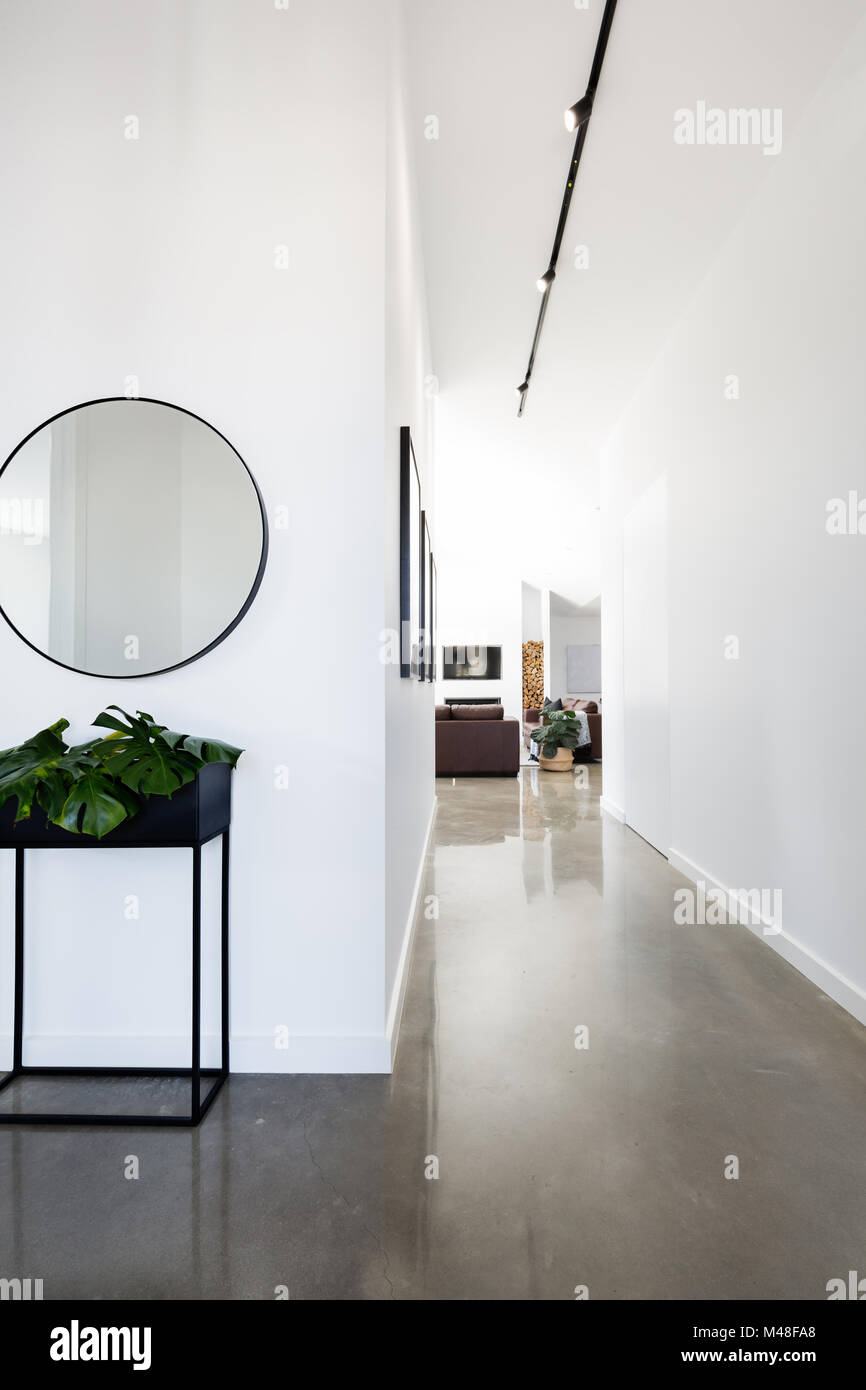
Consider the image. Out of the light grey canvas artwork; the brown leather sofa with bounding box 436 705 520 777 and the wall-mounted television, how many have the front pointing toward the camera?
2

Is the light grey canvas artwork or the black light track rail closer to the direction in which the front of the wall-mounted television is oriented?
the black light track rail

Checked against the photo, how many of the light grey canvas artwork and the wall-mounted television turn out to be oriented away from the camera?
0

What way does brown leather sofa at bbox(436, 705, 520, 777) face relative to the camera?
away from the camera

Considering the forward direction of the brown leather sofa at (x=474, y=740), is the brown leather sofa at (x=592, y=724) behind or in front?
in front

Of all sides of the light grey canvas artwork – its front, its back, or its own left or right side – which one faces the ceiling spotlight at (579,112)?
front

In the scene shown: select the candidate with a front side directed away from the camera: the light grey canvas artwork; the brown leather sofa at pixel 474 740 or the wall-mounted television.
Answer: the brown leather sofa

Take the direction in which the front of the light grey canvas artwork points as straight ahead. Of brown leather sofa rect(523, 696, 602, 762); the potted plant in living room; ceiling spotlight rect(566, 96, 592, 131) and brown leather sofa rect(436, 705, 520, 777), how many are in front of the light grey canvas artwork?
4

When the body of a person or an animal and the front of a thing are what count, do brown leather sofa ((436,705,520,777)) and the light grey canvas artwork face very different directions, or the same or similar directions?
very different directions

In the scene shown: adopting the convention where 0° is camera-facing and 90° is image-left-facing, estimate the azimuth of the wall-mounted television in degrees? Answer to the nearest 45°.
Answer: approximately 0°

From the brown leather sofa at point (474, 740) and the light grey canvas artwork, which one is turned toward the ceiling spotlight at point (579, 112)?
the light grey canvas artwork

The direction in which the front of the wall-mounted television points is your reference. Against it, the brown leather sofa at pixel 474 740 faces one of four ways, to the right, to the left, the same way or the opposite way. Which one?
the opposite way
